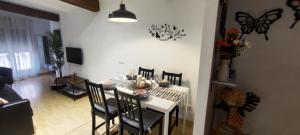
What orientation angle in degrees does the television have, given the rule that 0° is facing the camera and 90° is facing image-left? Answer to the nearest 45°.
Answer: approximately 45°

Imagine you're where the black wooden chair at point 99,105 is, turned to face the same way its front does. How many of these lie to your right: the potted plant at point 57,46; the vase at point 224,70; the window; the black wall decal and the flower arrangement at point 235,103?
3

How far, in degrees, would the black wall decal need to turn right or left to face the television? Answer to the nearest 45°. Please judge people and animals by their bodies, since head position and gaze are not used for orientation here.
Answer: approximately 90° to its right

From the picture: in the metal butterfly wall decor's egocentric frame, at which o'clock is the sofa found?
The sofa is roughly at 2 o'clock from the metal butterfly wall decor.
